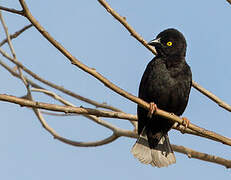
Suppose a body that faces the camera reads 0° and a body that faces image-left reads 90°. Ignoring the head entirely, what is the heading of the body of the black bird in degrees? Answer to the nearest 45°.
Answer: approximately 0°

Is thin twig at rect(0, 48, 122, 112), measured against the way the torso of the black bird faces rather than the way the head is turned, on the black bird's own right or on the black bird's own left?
on the black bird's own right
